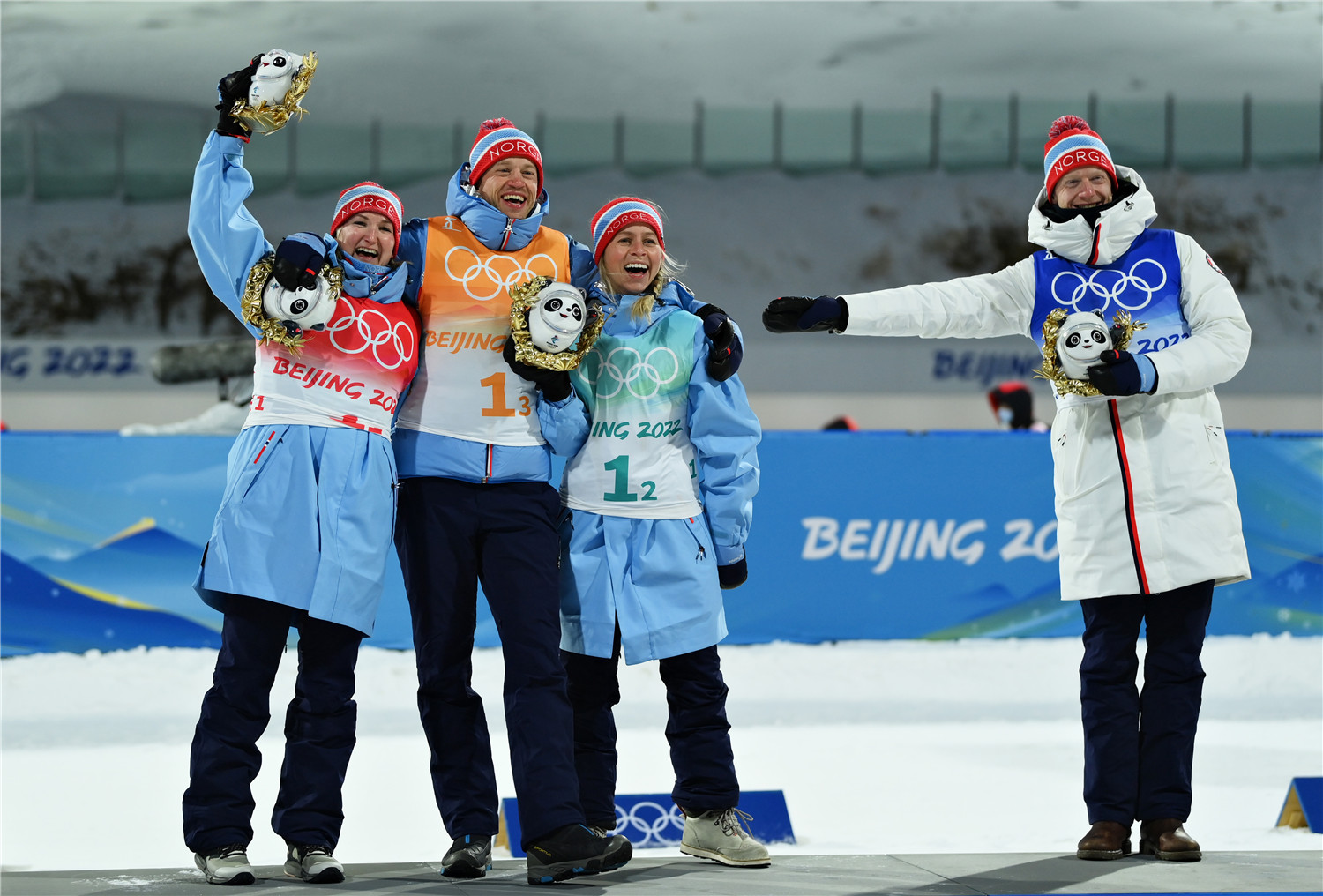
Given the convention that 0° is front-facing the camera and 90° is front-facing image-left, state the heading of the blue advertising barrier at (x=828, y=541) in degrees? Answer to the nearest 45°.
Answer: approximately 0°

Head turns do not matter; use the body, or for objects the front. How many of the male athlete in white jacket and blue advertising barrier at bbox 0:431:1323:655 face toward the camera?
2

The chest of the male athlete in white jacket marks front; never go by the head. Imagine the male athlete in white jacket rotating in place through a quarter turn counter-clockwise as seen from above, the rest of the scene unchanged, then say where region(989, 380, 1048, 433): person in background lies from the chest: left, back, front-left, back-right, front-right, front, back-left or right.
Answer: left

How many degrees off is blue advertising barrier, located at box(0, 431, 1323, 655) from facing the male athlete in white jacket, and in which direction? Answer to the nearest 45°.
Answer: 0° — it already faces them

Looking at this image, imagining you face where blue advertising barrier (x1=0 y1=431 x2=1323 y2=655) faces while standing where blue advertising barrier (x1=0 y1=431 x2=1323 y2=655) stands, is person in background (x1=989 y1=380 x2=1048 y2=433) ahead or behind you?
behind

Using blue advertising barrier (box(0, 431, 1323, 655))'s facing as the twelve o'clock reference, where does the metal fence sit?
The metal fence is roughly at 6 o'clock from the blue advertising barrier.
